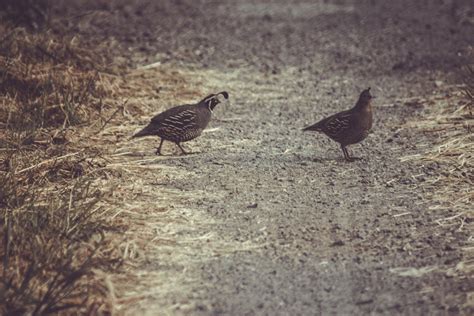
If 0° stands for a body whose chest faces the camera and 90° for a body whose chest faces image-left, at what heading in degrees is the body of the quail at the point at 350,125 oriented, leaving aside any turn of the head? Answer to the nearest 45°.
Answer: approximately 270°

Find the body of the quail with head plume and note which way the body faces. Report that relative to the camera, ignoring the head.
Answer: to the viewer's right

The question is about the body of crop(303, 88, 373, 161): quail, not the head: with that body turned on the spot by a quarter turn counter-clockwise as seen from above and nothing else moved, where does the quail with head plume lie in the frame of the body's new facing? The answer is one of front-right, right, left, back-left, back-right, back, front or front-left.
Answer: left
